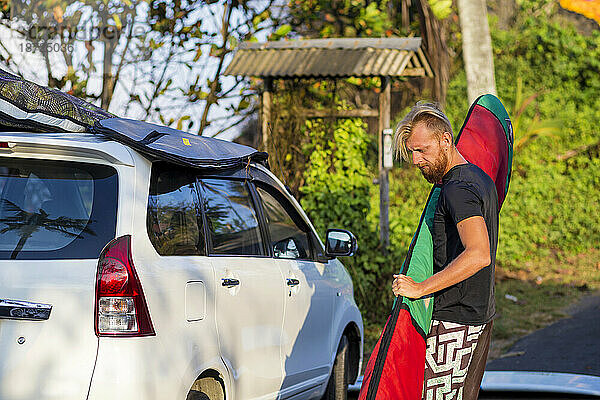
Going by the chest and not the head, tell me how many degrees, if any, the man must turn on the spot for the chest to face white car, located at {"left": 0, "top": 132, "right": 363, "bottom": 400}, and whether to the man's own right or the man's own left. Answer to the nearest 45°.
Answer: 0° — they already face it

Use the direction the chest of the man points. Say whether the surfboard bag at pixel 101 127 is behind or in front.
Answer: in front

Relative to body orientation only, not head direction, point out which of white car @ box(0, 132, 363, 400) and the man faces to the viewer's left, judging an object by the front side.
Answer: the man

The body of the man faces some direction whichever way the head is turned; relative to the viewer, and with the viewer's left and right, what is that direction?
facing to the left of the viewer

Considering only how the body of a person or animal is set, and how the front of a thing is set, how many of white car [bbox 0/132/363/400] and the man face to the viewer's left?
1

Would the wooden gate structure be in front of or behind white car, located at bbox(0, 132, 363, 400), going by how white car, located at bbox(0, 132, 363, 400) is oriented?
in front

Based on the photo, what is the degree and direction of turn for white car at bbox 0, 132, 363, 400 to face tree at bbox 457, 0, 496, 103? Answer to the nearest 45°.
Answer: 0° — it already faces it

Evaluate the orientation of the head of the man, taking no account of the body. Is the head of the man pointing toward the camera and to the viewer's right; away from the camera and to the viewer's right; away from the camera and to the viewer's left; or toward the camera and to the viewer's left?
toward the camera and to the viewer's left

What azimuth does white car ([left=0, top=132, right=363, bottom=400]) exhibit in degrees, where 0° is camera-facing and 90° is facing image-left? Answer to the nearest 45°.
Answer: approximately 225°
